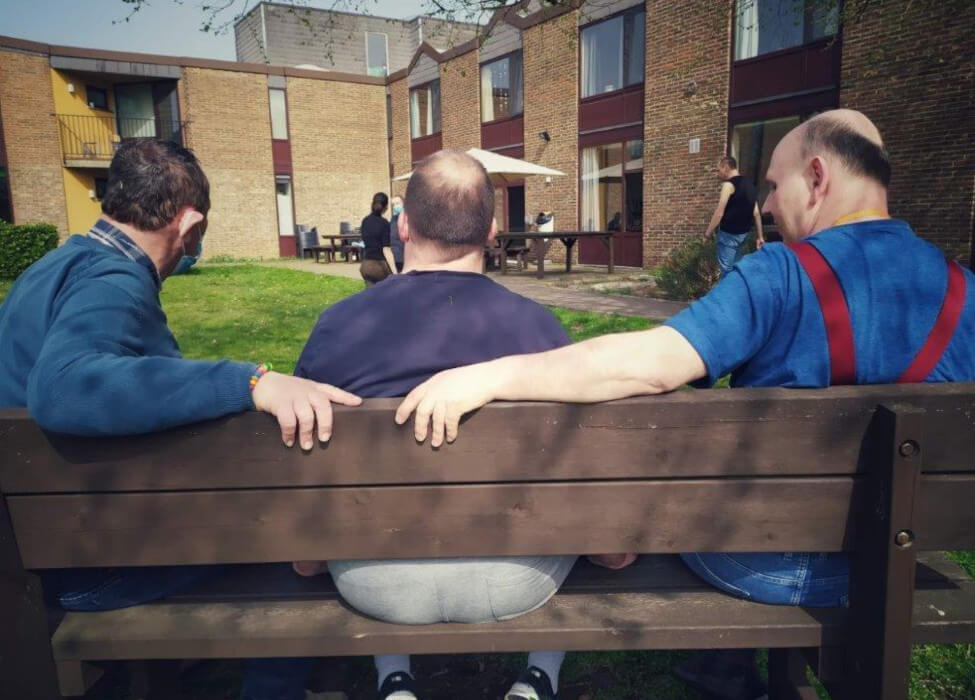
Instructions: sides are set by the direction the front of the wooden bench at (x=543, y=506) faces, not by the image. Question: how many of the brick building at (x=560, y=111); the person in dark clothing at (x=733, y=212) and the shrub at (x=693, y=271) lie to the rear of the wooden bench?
0

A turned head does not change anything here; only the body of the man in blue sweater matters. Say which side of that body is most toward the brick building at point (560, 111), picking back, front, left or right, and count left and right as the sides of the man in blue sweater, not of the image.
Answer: front

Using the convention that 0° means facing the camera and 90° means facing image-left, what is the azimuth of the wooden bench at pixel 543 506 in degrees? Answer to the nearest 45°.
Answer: approximately 180°

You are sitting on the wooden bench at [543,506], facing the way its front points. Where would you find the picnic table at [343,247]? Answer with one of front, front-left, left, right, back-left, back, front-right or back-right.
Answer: front

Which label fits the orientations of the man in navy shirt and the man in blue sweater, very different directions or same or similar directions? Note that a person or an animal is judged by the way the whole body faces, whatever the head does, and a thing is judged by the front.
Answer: same or similar directions

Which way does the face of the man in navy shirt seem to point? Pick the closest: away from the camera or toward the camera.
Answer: away from the camera

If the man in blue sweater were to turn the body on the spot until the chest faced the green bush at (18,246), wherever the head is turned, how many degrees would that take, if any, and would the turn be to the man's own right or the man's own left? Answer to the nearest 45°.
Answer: approximately 45° to the man's own left

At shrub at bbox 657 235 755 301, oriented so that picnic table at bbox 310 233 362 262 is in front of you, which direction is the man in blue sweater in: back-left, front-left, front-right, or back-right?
back-left

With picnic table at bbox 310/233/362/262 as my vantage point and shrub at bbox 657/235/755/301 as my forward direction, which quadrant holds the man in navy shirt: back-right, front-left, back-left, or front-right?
front-right

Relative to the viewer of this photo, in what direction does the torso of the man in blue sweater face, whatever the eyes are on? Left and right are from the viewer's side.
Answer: facing away from the viewer and to the right of the viewer

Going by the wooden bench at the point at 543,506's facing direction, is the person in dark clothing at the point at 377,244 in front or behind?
in front

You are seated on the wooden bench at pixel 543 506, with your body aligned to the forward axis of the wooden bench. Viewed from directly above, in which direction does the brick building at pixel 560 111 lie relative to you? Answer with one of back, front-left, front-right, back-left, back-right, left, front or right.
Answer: front

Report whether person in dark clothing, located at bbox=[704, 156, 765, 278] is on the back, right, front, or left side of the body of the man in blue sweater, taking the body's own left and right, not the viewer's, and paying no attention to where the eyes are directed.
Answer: front

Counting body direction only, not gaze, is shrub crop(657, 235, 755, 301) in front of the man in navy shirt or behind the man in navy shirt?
in front

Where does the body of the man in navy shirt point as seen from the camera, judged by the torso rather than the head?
away from the camera

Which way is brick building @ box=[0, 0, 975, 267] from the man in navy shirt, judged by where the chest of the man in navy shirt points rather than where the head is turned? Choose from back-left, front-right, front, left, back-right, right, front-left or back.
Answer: front
